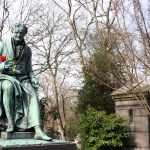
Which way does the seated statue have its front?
toward the camera

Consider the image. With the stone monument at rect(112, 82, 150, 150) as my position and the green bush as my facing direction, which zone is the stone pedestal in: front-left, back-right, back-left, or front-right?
front-left
